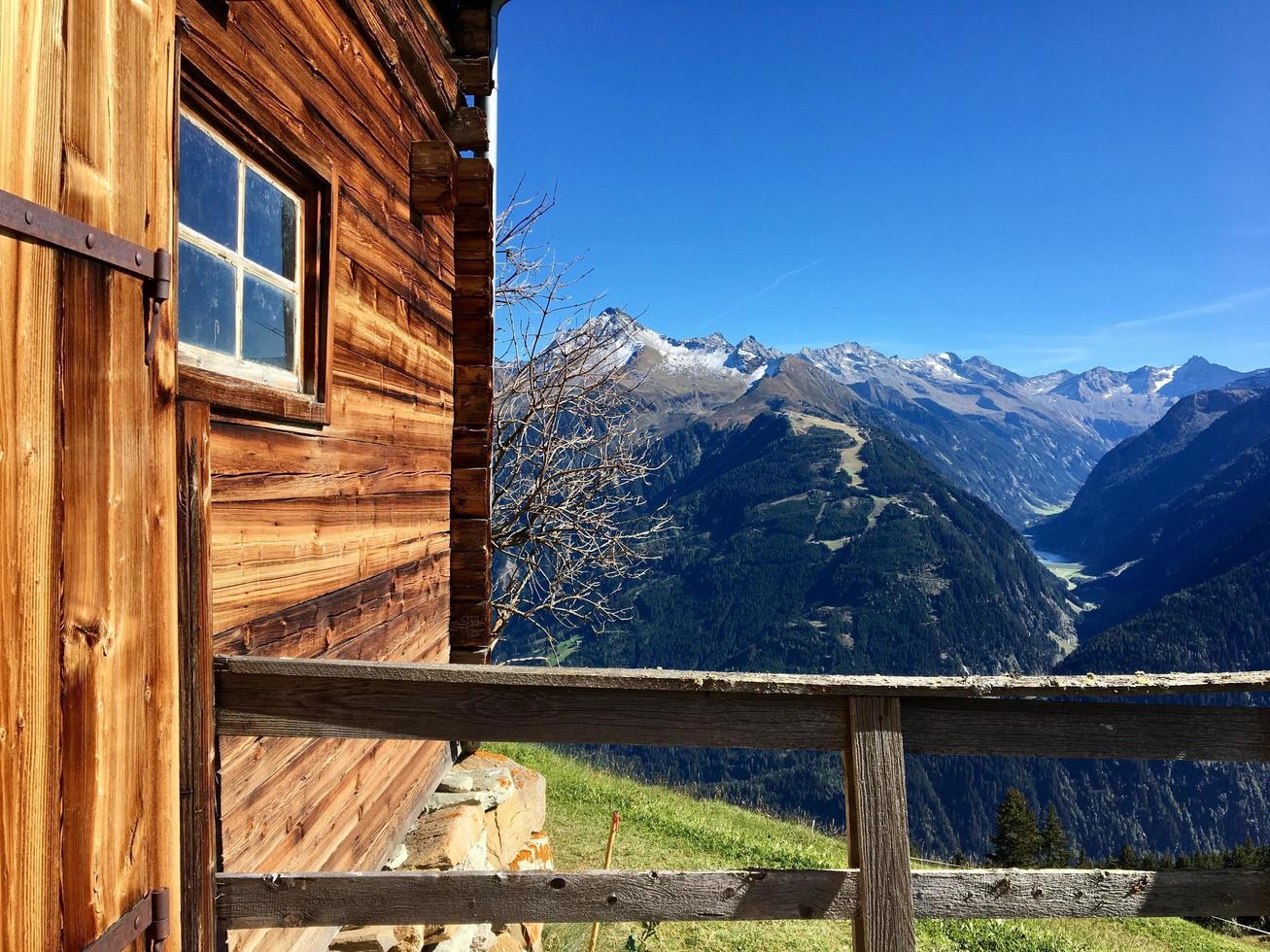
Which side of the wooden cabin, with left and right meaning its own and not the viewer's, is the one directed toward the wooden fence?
front

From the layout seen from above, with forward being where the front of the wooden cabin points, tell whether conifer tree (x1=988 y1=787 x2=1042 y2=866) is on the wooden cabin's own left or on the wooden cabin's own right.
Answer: on the wooden cabin's own left

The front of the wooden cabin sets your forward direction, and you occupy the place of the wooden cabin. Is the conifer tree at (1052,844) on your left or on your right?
on your left

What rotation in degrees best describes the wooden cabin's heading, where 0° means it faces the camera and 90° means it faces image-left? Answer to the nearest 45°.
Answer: approximately 315°
